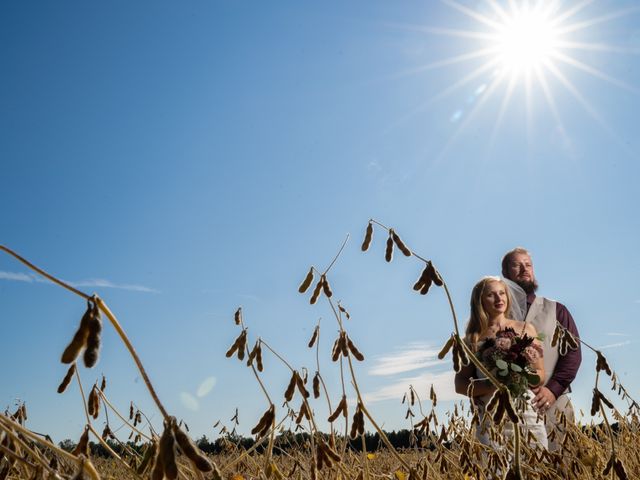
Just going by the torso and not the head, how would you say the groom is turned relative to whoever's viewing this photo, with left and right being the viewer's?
facing the viewer

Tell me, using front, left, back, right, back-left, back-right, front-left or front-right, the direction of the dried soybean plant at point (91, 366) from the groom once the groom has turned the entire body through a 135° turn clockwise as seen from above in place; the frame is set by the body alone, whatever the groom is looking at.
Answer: back-left
